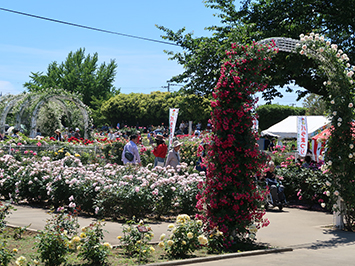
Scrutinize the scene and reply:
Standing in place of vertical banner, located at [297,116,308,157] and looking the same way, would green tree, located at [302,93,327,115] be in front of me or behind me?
behind

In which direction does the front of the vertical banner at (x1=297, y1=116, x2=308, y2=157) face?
toward the camera

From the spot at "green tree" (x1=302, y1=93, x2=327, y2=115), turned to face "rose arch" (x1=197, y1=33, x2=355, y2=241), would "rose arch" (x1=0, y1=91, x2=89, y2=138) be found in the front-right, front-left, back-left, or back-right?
front-right

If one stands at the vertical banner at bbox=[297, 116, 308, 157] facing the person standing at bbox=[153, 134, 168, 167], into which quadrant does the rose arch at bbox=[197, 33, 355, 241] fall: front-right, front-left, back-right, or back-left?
front-left

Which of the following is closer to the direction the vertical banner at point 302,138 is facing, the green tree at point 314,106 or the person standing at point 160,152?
the person standing

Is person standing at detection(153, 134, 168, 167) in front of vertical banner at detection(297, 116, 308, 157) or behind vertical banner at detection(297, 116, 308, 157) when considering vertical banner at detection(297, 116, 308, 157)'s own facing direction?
in front

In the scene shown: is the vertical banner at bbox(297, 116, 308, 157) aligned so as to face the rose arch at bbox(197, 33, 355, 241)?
yes

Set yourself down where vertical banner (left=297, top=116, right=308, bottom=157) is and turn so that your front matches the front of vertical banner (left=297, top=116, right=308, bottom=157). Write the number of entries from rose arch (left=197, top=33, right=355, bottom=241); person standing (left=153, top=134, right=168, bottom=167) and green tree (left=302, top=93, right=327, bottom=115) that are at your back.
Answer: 1

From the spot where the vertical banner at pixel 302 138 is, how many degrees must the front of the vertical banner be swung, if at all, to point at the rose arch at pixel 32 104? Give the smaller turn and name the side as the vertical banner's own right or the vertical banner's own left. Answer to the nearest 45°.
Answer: approximately 90° to the vertical banner's own right
